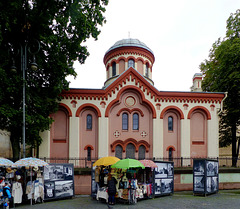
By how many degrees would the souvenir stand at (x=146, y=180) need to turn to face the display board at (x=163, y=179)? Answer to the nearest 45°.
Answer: approximately 135° to its left

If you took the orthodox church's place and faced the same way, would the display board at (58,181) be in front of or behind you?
in front

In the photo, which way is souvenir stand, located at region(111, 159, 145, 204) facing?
toward the camera

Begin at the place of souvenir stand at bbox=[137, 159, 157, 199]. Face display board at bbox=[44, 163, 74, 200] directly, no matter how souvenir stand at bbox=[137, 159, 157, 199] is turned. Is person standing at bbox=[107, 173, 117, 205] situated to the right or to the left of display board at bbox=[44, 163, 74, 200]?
left

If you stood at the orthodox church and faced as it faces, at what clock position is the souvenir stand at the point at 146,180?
The souvenir stand is roughly at 12 o'clock from the orthodox church.

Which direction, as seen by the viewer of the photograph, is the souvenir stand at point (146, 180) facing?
facing the viewer

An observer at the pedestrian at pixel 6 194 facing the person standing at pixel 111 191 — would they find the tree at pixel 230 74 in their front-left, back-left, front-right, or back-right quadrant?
front-left

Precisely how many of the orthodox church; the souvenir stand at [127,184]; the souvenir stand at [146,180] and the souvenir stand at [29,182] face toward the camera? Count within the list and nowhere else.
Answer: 4

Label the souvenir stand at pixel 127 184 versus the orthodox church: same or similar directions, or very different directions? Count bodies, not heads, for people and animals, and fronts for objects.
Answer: same or similar directions

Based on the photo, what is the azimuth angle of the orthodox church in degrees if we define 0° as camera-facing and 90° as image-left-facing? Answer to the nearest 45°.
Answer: approximately 0°

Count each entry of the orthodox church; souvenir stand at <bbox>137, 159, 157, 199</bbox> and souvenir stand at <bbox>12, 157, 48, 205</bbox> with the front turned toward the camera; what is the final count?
3

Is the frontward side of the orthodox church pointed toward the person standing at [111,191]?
yes
